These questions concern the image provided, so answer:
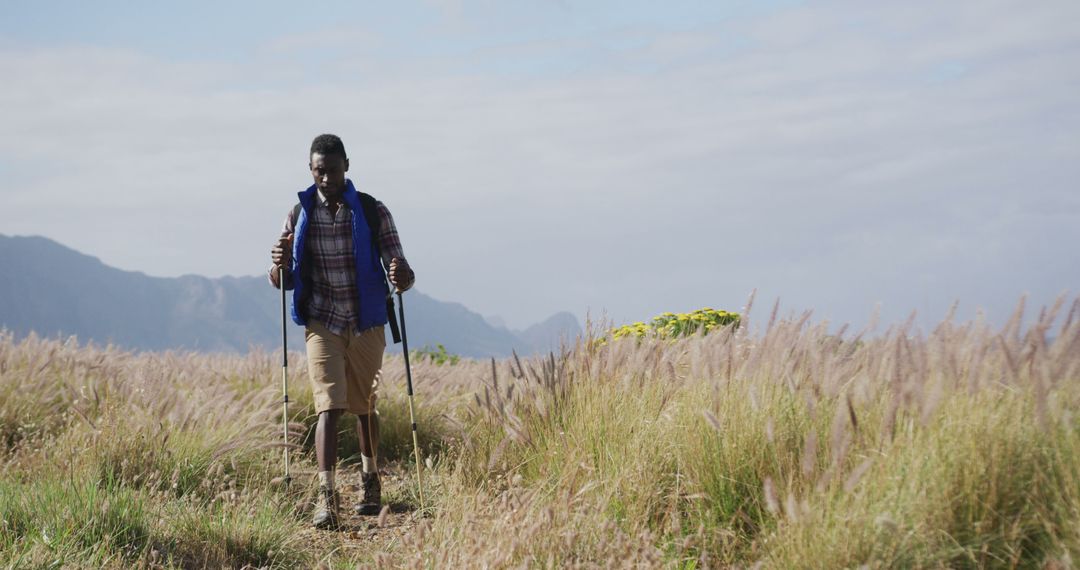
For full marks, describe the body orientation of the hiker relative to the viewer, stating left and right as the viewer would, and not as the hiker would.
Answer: facing the viewer

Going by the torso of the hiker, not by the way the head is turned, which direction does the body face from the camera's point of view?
toward the camera
